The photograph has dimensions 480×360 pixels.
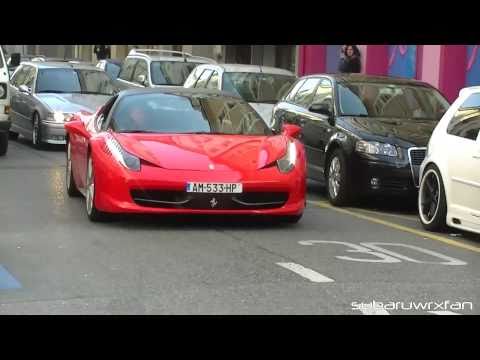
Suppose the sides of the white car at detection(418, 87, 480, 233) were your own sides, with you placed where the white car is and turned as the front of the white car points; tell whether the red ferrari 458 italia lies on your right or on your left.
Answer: on your right

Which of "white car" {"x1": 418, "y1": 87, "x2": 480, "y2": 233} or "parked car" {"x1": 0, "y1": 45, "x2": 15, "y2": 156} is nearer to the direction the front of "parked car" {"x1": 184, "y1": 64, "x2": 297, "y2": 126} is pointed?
the white car

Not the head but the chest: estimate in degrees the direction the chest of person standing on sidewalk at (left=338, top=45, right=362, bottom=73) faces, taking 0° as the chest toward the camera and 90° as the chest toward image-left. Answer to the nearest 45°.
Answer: approximately 0°

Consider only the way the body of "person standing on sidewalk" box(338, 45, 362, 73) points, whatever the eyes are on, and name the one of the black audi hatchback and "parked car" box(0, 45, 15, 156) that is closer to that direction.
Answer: the black audi hatchback

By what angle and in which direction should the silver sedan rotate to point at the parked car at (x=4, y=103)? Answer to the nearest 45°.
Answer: approximately 45° to its right

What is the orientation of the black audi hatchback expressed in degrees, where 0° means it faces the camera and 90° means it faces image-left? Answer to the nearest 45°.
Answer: approximately 315°

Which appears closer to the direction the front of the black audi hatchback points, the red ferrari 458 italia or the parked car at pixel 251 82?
the red ferrari 458 italia

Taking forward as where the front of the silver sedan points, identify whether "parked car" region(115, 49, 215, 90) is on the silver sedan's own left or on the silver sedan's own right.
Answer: on the silver sedan's own left

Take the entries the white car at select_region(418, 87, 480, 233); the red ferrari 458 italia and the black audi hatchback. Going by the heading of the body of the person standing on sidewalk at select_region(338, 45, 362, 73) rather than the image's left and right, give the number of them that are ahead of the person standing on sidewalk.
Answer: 3
